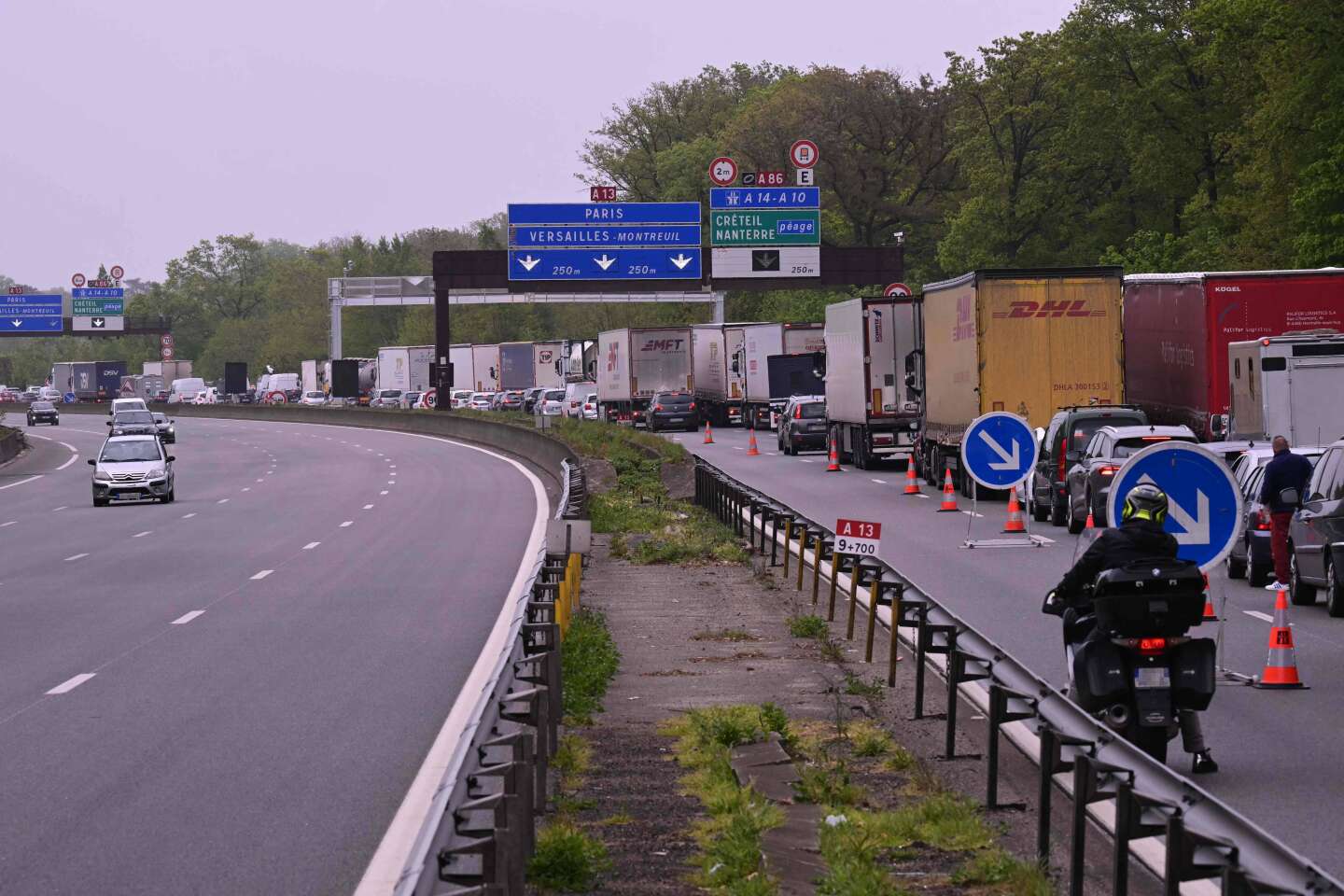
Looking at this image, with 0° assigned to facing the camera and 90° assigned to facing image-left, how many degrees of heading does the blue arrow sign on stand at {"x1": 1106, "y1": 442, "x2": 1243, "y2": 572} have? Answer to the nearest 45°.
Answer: approximately 0°

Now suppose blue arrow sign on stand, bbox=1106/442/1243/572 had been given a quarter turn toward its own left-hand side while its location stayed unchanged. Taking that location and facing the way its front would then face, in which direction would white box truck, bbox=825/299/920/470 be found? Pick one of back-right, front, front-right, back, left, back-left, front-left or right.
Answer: left

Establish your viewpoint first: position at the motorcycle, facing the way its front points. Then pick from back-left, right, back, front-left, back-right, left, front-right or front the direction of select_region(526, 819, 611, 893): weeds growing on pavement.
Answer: back-left

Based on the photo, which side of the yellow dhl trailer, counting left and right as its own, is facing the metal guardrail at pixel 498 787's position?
back

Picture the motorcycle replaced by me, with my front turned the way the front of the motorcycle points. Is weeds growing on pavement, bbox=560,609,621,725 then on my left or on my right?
on my left

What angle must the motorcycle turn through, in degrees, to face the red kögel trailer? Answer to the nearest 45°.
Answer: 0° — it already faces it

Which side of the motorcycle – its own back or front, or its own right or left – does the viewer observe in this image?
back

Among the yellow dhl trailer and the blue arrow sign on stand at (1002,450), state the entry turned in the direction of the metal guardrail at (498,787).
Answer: the blue arrow sign on stand

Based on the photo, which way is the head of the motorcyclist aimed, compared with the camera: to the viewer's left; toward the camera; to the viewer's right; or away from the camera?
away from the camera

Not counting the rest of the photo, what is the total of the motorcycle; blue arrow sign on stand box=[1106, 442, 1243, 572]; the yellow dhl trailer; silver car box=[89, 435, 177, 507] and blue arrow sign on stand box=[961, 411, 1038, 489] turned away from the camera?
2

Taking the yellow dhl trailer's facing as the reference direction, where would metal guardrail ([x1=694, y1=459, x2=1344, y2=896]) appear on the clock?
The metal guardrail is roughly at 6 o'clock from the yellow dhl trailer.

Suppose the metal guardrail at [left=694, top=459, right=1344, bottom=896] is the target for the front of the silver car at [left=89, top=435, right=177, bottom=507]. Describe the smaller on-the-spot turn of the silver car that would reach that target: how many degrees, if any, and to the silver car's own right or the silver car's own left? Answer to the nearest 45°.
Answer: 0° — it already faces it

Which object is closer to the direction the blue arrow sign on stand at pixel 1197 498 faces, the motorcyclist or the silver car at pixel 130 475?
the motorcyclist

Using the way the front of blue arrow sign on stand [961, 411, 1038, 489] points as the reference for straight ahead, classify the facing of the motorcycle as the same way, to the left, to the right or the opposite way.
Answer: the opposite way

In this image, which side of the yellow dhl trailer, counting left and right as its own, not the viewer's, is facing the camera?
back

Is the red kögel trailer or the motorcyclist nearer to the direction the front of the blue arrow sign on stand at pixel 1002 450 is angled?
the motorcyclist

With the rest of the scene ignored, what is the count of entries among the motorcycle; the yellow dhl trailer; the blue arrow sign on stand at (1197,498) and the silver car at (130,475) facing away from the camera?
2
